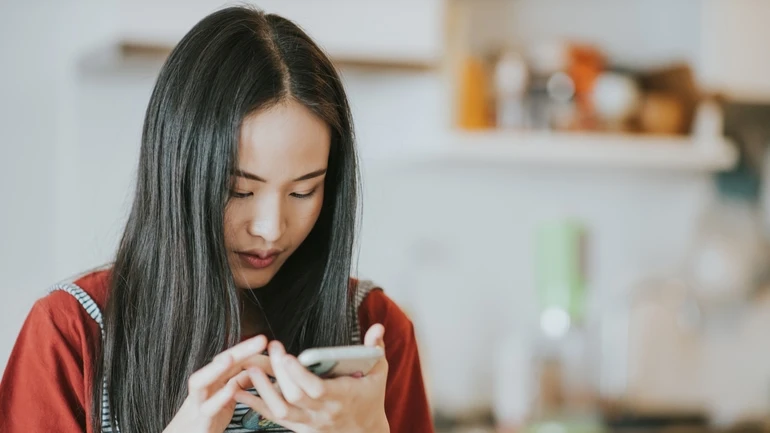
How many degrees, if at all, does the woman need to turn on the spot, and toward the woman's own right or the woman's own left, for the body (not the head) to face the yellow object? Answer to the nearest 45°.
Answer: approximately 135° to the woman's own left

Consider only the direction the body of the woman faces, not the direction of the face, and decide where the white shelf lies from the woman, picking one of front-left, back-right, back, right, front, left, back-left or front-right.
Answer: back-left

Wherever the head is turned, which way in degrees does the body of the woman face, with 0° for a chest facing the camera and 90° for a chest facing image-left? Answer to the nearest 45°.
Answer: approximately 0°

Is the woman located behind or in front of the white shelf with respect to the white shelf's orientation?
in front

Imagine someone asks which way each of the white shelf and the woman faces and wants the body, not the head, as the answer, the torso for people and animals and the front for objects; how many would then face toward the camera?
2

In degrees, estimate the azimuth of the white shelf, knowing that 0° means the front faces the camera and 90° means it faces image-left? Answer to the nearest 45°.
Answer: approximately 0°
